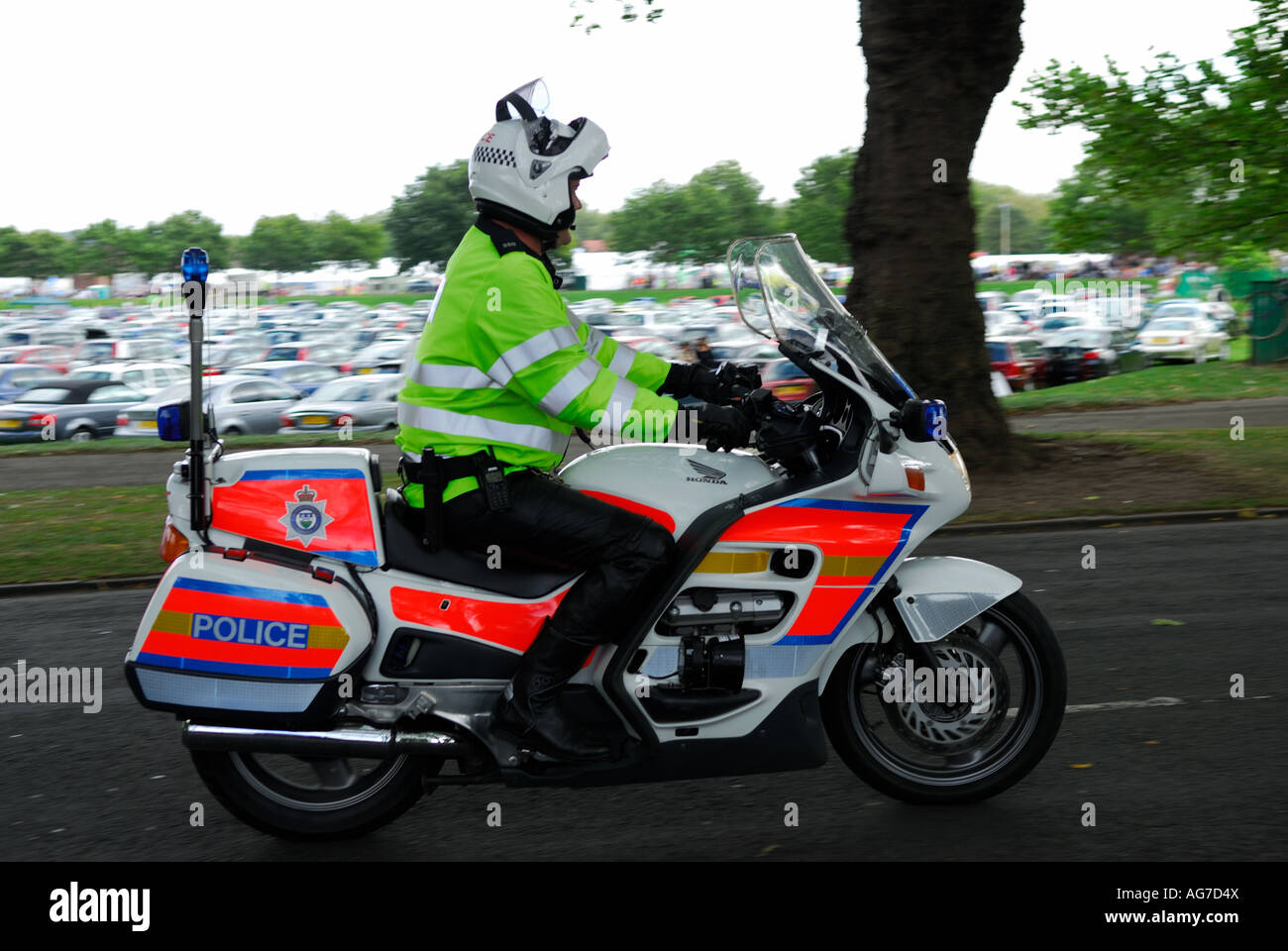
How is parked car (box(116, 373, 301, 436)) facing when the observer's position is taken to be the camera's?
facing away from the viewer and to the right of the viewer

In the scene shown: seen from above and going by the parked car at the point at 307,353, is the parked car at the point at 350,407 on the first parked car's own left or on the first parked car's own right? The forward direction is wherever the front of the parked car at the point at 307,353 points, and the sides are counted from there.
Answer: on the first parked car's own right

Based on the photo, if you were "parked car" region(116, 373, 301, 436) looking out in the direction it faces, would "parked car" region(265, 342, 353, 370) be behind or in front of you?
in front

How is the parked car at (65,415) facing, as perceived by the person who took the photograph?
facing away from the viewer and to the right of the viewer

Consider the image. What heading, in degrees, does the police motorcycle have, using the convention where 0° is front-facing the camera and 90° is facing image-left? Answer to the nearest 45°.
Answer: approximately 270°

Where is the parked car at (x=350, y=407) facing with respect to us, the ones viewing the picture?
facing away from the viewer and to the right of the viewer

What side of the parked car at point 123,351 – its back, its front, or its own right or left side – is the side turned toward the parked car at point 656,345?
right

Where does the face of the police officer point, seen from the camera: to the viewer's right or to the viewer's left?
to the viewer's right

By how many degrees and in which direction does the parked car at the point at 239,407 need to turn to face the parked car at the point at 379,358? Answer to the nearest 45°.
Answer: approximately 45° to its left

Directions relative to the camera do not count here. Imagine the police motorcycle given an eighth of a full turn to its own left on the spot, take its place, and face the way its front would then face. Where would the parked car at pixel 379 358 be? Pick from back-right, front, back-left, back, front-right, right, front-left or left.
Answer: front-left
